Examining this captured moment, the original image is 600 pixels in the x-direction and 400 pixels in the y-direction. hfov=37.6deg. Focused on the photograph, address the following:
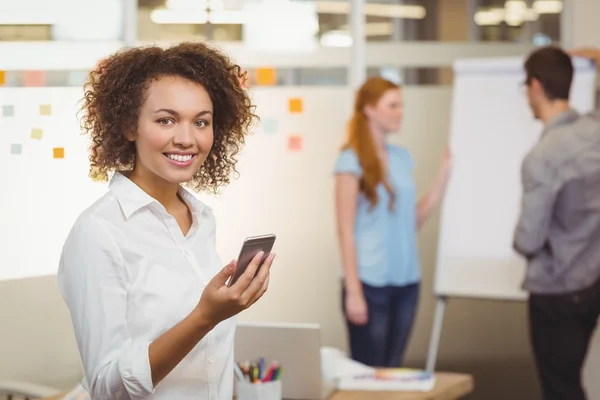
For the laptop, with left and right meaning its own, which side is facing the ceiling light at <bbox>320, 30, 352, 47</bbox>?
front

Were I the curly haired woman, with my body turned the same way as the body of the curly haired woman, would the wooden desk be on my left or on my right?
on my left

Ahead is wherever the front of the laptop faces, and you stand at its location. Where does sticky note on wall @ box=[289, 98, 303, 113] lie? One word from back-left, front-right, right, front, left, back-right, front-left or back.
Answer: front

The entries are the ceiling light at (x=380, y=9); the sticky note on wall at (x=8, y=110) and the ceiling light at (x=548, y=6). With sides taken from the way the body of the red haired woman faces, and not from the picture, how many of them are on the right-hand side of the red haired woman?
1

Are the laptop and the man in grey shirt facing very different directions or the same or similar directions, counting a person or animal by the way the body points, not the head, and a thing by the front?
same or similar directions

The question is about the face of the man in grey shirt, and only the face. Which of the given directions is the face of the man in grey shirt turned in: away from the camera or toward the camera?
away from the camera

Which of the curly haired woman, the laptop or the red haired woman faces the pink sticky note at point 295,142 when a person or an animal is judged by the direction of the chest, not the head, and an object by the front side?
the laptop

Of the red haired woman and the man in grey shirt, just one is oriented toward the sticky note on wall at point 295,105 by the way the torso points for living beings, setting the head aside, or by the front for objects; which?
the man in grey shirt

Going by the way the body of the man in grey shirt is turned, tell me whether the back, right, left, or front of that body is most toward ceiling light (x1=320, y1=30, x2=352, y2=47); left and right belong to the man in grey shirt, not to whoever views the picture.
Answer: front

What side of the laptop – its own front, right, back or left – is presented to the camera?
back

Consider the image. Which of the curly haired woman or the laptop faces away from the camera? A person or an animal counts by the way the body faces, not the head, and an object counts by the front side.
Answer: the laptop

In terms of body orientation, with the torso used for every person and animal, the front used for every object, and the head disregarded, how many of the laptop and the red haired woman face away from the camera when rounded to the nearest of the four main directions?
1

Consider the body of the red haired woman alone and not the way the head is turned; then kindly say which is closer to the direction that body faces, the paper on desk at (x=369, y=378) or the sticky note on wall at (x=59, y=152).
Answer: the paper on desk

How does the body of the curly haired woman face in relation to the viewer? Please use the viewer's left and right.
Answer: facing the viewer and to the right of the viewer

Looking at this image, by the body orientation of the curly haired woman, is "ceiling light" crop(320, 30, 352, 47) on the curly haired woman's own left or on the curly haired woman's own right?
on the curly haired woman's own left

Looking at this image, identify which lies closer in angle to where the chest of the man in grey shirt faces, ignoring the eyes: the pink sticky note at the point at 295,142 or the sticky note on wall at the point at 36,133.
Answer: the pink sticky note

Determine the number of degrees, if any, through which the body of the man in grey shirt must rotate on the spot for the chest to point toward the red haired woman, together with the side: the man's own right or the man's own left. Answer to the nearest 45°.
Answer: approximately 45° to the man's own left

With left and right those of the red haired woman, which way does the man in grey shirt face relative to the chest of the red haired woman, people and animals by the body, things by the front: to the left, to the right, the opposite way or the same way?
the opposite way

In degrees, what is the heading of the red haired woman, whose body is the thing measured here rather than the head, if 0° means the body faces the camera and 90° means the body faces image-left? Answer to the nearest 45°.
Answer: approximately 315°

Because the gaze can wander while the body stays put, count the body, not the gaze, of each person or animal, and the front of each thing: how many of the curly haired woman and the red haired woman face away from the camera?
0
